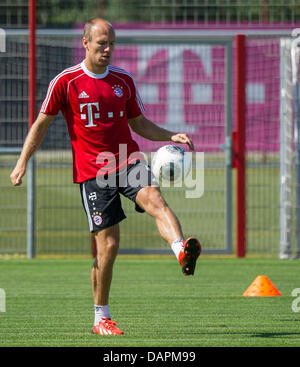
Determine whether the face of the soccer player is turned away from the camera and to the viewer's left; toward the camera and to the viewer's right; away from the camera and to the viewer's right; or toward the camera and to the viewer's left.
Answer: toward the camera and to the viewer's right

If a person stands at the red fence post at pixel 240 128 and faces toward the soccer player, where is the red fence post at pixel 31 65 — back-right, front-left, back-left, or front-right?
front-right

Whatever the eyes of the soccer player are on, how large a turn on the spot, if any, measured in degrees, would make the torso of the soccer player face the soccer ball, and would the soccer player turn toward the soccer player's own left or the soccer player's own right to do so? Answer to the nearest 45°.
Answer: approximately 45° to the soccer player's own left

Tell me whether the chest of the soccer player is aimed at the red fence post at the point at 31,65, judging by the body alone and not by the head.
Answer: no

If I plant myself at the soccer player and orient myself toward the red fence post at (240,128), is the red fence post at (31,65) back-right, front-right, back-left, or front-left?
front-left

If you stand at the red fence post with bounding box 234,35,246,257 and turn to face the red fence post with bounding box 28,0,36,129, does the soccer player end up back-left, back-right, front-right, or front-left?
front-left

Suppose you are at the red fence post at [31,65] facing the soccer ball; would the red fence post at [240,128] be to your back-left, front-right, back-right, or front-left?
front-left

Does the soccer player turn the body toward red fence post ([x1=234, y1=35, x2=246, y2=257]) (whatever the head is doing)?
no

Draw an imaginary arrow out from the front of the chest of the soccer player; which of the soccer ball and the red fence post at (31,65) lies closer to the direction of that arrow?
the soccer ball

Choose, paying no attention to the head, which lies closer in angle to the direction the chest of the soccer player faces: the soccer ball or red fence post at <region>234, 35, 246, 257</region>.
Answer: the soccer ball

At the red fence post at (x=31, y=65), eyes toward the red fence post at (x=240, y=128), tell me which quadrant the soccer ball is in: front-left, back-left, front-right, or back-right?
front-right
